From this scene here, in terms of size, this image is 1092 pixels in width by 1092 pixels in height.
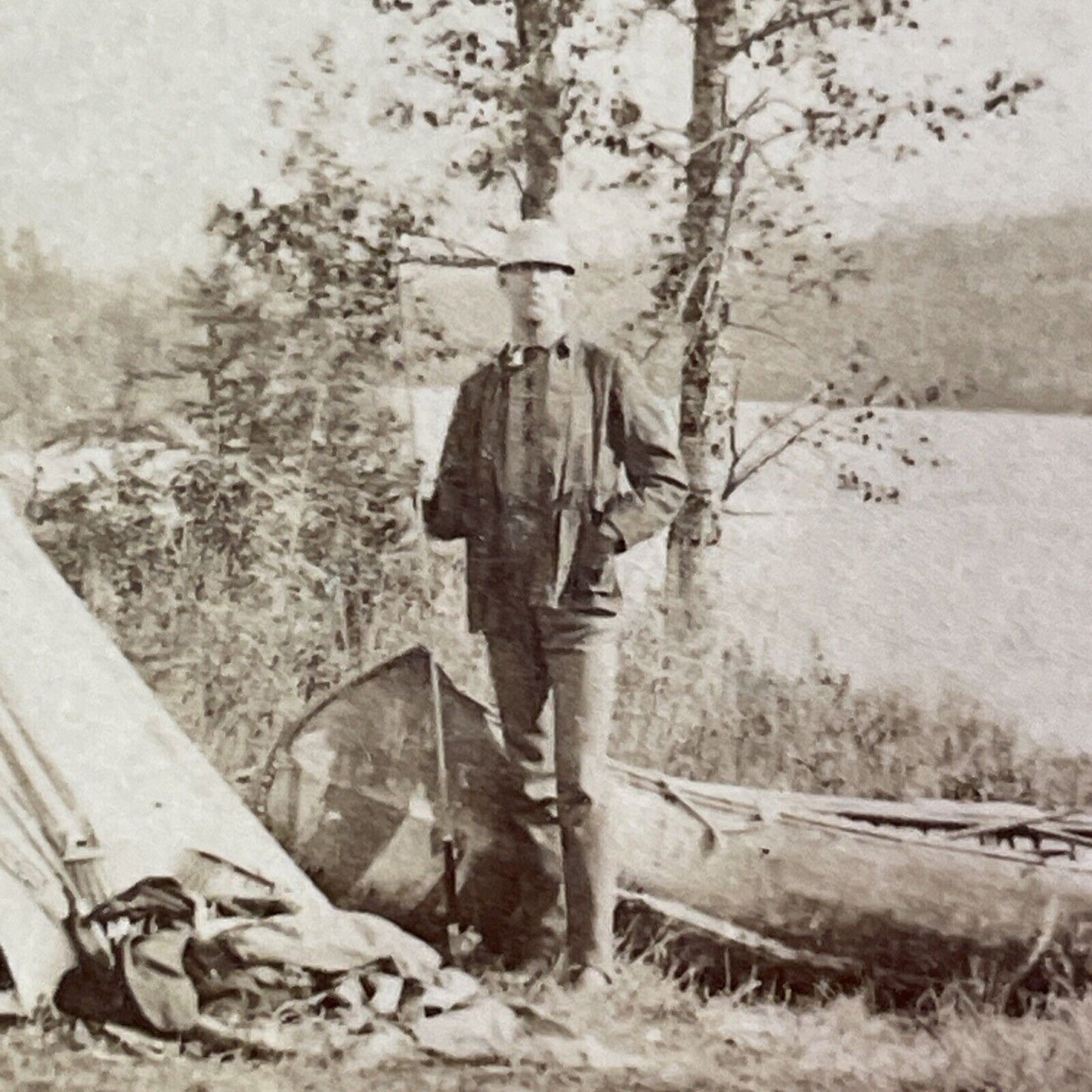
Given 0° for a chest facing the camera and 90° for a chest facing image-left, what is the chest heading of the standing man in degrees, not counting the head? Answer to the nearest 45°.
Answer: approximately 0°

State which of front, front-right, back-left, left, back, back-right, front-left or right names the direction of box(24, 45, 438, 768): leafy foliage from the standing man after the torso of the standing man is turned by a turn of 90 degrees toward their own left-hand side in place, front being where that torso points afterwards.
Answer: back
